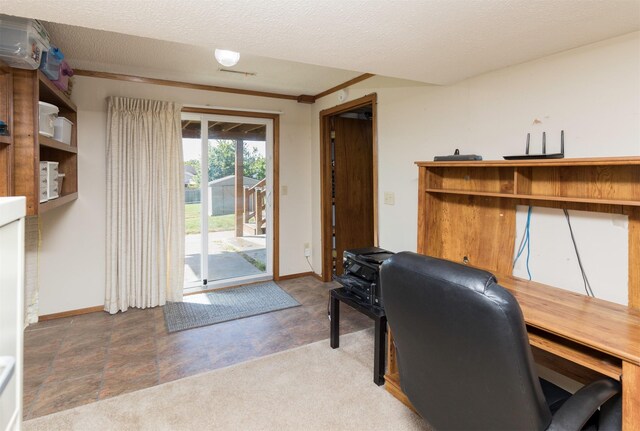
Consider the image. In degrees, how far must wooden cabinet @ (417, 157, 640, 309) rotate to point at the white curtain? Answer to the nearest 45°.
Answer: approximately 45° to its right

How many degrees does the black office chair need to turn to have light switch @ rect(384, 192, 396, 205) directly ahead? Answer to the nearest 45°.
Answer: approximately 45° to its left

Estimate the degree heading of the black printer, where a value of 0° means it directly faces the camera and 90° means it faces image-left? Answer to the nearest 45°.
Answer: approximately 45°

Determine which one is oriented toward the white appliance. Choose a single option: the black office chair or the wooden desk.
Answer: the wooden desk

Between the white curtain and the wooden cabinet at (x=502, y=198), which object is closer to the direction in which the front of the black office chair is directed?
the wooden cabinet

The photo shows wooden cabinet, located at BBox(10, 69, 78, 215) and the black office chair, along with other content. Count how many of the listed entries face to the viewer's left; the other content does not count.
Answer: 0

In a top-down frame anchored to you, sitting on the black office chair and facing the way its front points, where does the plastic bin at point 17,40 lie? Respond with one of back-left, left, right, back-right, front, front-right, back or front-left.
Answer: back-left

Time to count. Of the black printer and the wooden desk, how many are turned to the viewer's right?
0

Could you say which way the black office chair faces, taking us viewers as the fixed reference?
facing away from the viewer and to the right of the viewer

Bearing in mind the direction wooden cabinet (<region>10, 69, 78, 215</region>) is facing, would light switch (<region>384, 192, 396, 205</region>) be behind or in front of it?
in front

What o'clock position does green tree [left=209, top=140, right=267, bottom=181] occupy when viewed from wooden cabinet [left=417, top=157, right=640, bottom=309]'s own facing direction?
The green tree is roughly at 2 o'clock from the wooden cabinet.
